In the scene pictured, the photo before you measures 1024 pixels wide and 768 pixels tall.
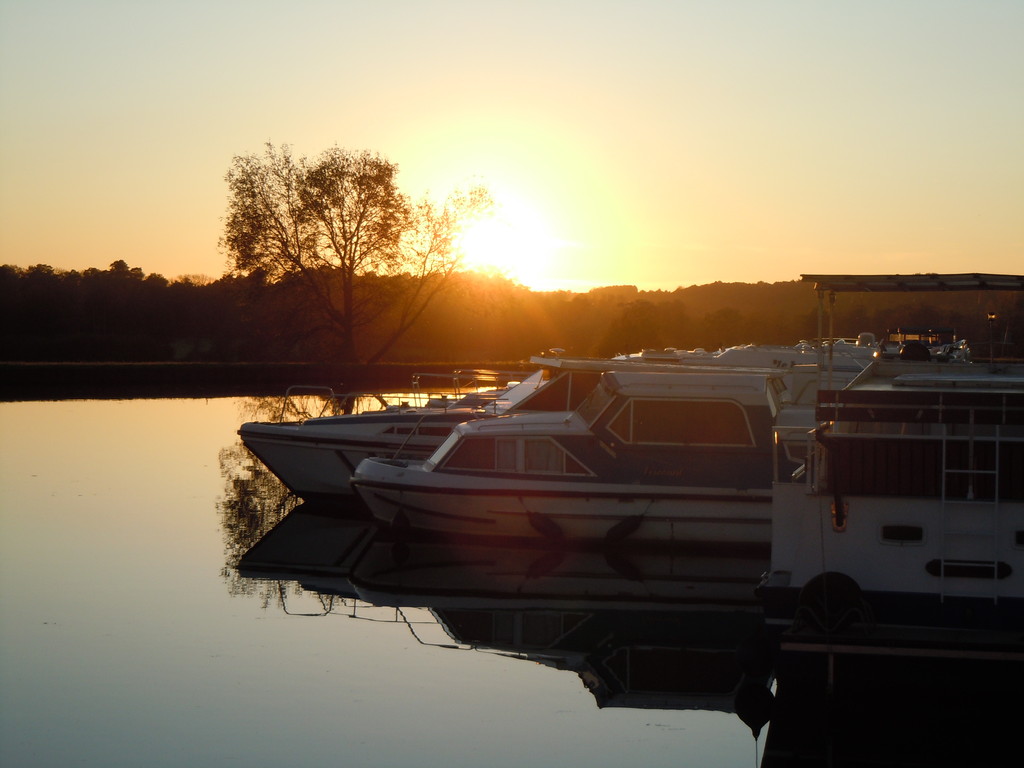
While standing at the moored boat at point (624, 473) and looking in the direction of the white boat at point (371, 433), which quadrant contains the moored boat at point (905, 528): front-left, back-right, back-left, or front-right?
back-left

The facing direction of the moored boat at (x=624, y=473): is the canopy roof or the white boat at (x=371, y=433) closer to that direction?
the white boat

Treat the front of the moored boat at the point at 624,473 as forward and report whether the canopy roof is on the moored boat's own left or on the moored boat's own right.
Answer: on the moored boat's own left

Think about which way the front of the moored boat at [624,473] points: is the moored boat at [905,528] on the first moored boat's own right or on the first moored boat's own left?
on the first moored boat's own left

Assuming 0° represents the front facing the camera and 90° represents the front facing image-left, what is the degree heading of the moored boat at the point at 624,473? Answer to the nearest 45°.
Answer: approximately 90°

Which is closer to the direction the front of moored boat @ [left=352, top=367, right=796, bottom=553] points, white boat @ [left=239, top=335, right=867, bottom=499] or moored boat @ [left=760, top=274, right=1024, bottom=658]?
the white boat
